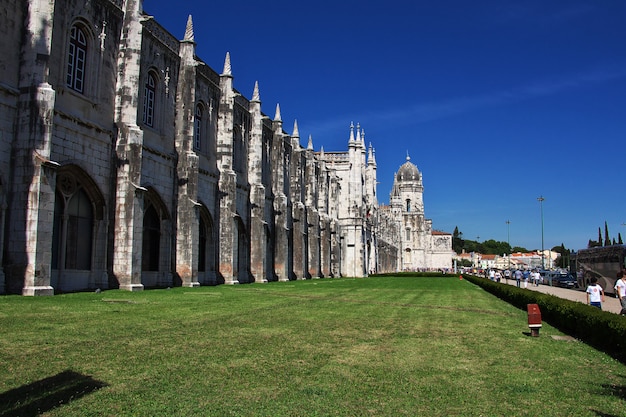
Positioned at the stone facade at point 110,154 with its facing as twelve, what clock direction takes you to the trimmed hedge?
The trimmed hedge is roughly at 12 o'clock from the stone facade.

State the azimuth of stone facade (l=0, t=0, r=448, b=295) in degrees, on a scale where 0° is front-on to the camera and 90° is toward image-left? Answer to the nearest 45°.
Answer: approximately 315°
